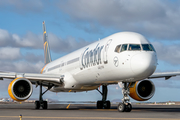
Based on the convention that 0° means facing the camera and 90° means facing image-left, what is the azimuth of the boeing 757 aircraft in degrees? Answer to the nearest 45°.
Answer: approximately 315°
